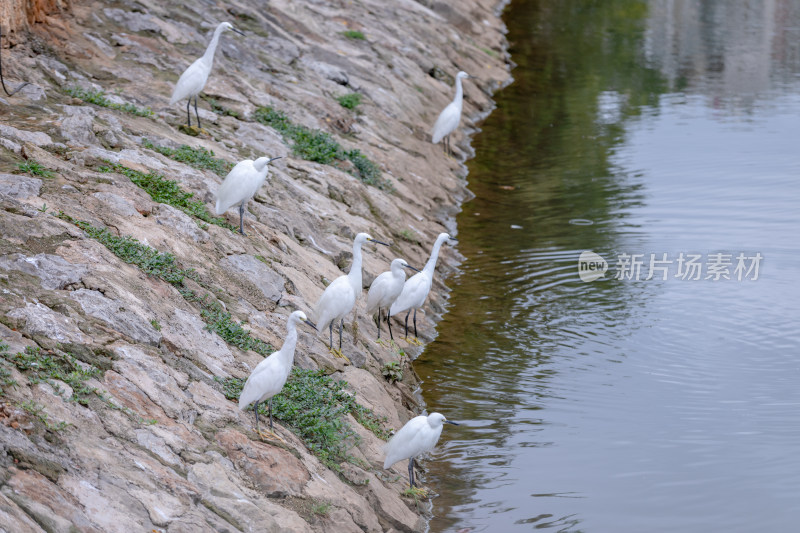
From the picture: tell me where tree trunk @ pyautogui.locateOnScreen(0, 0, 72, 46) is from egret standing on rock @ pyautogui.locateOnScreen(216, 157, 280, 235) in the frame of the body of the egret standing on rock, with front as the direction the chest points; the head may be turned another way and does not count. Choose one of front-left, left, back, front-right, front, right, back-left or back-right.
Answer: back-left

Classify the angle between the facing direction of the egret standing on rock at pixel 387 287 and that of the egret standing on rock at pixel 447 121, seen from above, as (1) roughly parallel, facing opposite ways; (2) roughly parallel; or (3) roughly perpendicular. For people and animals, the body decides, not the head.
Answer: roughly parallel

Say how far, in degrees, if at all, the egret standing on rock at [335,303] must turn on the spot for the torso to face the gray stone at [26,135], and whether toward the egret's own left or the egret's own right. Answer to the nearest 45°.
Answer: approximately 180°

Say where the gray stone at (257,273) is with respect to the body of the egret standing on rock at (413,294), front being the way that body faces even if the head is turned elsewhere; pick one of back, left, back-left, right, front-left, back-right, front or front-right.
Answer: back-right

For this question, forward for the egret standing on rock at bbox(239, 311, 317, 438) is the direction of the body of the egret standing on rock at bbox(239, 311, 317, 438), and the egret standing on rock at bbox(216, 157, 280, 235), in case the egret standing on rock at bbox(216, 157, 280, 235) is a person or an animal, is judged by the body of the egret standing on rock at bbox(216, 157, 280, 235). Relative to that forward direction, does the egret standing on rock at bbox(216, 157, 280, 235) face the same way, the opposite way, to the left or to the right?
the same way

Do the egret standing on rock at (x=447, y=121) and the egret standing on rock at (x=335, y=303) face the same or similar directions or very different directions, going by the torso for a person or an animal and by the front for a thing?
same or similar directions

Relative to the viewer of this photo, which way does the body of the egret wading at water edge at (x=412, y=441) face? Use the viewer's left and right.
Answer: facing to the right of the viewer

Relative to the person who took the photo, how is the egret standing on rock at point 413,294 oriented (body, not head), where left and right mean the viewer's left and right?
facing to the right of the viewer

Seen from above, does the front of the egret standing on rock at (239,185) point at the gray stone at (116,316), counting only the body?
no

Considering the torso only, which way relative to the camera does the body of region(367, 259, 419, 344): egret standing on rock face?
to the viewer's right

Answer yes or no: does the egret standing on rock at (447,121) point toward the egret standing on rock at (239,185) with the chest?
no

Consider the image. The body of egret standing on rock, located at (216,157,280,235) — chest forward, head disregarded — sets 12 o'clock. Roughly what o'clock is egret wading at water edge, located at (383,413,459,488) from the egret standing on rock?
The egret wading at water edge is roughly at 2 o'clock from the egret standing on rock.

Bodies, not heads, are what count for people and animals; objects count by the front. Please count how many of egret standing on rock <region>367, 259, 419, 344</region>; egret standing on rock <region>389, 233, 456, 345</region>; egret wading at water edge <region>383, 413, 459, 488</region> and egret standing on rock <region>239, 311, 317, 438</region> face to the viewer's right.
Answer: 4

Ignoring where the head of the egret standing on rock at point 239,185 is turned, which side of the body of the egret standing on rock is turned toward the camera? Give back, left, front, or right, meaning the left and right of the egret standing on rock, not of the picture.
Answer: right

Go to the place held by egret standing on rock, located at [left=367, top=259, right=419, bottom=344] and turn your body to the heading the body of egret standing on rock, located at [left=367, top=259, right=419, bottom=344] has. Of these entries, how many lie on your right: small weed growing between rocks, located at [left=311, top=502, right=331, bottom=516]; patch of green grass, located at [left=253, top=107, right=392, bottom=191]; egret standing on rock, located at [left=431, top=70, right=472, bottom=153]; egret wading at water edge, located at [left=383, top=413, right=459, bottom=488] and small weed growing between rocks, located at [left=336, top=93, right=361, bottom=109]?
2

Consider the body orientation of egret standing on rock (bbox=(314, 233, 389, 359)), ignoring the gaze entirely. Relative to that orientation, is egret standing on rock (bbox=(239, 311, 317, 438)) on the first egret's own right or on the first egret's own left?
on the first egret's own right
